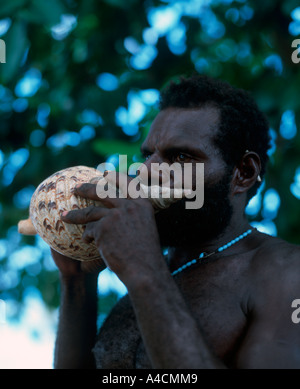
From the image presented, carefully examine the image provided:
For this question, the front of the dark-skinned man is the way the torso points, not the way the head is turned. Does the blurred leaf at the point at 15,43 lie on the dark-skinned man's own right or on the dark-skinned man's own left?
on the dark-skinned man's own right

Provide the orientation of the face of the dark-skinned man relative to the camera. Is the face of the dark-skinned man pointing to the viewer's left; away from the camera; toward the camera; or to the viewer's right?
to the viewer's left

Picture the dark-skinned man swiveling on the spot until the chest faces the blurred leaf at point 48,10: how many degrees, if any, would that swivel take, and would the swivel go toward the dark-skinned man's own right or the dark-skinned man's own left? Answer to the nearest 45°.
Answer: approximately 90° to the dark-skinned man's own right

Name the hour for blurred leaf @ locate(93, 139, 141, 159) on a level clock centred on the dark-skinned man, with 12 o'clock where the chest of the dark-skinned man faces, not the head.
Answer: The blurred leaf is roughly at 4 o'clock from the dark-skinned man.

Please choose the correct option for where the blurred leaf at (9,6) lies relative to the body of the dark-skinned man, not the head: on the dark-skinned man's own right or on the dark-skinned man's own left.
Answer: on the dark-skinned man's own right

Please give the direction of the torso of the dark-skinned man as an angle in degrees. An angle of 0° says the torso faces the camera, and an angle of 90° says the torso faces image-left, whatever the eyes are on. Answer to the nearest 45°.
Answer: approximately 45°
